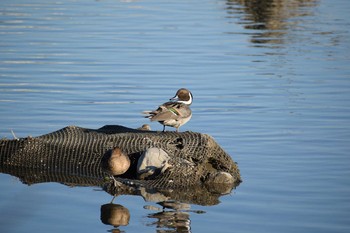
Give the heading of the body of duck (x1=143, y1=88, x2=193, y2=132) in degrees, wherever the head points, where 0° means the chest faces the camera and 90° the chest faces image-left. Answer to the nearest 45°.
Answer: approximately 270°

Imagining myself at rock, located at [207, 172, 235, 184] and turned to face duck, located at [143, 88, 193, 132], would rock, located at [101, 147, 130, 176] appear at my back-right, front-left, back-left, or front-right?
front-left

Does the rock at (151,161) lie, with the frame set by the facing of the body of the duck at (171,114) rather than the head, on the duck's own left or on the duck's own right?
on the duck's own right

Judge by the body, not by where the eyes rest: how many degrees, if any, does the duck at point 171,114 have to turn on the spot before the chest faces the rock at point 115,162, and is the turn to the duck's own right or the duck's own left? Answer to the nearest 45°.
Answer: approximately 135° to the duck's own right

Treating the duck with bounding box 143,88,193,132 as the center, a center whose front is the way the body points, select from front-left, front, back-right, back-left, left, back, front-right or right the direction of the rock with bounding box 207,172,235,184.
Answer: front-right

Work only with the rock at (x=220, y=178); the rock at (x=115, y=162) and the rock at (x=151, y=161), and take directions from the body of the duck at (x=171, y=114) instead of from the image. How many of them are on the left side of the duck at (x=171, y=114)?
0
